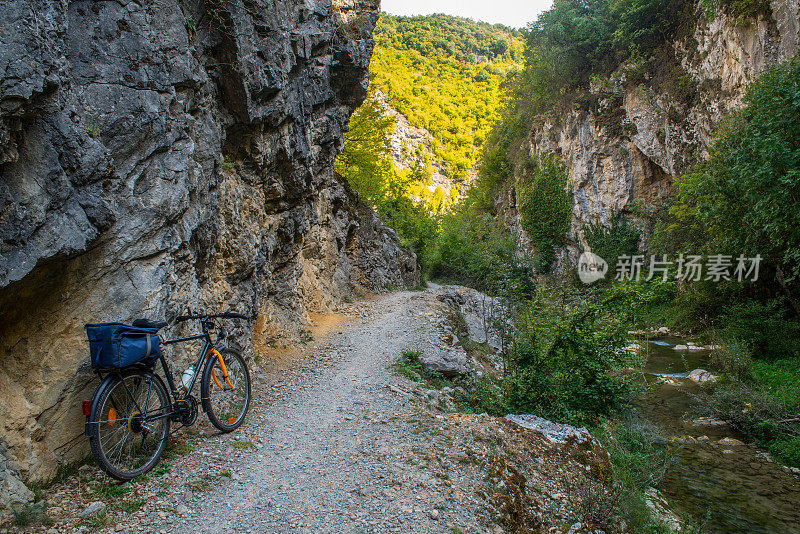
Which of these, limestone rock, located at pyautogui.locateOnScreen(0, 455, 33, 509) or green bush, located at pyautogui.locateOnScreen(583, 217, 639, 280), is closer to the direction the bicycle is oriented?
the green bush

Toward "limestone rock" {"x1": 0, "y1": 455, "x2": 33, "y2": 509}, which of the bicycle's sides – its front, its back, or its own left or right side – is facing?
back

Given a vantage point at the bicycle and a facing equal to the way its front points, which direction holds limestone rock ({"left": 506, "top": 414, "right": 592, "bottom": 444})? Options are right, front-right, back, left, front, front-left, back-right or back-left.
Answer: front-right

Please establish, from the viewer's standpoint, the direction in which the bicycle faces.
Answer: facing away from the viewer and to the right of the viewer

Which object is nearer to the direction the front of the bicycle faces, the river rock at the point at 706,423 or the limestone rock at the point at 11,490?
the river rock

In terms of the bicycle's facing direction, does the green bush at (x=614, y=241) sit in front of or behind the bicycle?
in front

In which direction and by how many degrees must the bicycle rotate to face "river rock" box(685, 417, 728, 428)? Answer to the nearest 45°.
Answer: approximately 45° to its right

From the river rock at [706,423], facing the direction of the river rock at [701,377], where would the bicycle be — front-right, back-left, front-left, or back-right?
back-left

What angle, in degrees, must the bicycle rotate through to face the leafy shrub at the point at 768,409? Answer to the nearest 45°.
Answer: approximately 45° to its right
